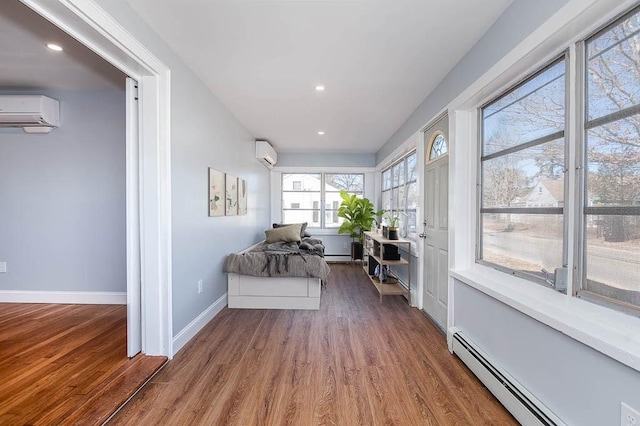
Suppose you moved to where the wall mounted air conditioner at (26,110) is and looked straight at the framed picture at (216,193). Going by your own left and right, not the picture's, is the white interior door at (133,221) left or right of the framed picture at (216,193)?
right

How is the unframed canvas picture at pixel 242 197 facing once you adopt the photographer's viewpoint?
facing to the right of the viewer

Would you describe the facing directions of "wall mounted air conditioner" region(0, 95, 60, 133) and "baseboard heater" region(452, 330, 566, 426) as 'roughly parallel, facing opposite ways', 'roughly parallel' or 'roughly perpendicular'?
roughly perpendicular

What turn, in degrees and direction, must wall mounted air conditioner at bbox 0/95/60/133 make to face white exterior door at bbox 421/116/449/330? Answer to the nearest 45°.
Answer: approximately 90° to its left

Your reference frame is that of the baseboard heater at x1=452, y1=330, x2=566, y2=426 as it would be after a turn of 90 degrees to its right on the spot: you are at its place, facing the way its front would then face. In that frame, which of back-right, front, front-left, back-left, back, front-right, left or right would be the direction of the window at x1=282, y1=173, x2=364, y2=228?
front

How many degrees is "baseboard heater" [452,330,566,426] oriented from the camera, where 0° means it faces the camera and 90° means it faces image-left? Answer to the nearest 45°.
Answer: approximately 45°

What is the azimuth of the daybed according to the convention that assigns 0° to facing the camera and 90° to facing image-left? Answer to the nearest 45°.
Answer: approximately 0°

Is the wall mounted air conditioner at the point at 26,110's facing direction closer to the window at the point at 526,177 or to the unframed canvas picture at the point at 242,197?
the window

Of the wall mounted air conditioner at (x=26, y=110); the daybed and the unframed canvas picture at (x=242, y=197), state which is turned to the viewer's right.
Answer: the unframed canvas picture

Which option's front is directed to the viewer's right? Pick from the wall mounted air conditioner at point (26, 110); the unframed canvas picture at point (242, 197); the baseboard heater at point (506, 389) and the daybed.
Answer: the unframed canvas picture

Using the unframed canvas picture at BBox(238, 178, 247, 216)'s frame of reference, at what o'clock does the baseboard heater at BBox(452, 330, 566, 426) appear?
The baseboard heater is roughly at 2 o'clock from the unframed canvas picture.

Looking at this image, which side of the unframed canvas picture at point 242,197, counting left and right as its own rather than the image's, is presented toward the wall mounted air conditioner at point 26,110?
back

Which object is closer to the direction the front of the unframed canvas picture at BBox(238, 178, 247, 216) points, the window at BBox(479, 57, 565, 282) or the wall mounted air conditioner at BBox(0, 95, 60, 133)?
the window

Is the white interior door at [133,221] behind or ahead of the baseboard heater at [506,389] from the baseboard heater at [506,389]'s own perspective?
ahead
